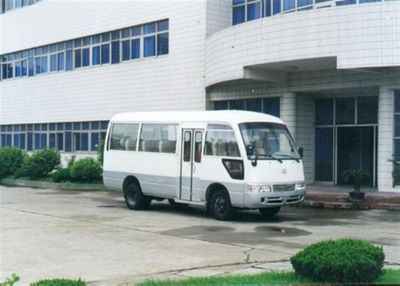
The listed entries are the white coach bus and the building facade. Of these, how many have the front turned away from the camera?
0

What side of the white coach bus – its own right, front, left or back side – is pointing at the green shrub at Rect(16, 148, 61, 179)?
back

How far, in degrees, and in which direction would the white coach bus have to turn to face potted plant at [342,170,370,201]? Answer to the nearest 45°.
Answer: approximately 90° to its left

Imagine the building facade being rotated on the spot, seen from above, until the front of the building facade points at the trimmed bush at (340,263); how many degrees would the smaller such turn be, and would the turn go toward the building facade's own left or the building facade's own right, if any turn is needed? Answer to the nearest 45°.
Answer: approximately 45° to the building facade's own left

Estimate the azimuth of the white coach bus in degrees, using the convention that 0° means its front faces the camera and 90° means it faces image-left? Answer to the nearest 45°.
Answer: approximately 315°

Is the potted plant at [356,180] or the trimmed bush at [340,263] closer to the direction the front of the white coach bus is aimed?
the trimmed bush

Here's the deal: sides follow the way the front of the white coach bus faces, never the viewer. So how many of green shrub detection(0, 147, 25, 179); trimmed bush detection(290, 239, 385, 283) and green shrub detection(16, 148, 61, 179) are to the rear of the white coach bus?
2

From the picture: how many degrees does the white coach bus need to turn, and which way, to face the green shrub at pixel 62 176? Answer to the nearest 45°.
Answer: approximately 180°

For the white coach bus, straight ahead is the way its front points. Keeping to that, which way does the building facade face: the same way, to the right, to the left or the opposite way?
to the right

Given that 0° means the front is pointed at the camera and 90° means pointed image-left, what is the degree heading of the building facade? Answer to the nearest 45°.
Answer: approximately 45°
